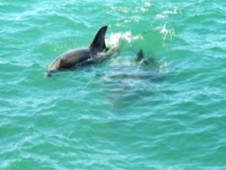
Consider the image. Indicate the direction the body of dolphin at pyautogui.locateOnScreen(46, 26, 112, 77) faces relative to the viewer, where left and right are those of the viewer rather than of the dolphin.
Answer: facing the viewer and to the left of the viewer
